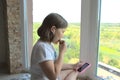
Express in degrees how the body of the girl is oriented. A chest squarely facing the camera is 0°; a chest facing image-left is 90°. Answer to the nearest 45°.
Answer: approximately 270°

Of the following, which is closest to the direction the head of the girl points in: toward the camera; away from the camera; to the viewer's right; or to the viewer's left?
to the viewer's right

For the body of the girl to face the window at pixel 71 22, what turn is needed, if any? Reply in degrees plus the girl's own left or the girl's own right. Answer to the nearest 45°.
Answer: approximately 90° to the girl's own left

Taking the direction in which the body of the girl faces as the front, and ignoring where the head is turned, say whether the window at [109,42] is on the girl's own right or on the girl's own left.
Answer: on the girl's own left
